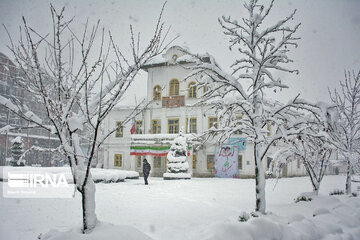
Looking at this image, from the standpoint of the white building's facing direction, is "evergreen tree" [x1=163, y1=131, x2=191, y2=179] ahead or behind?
ahead

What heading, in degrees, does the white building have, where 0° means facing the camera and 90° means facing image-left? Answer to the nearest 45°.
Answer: approximately 0°
